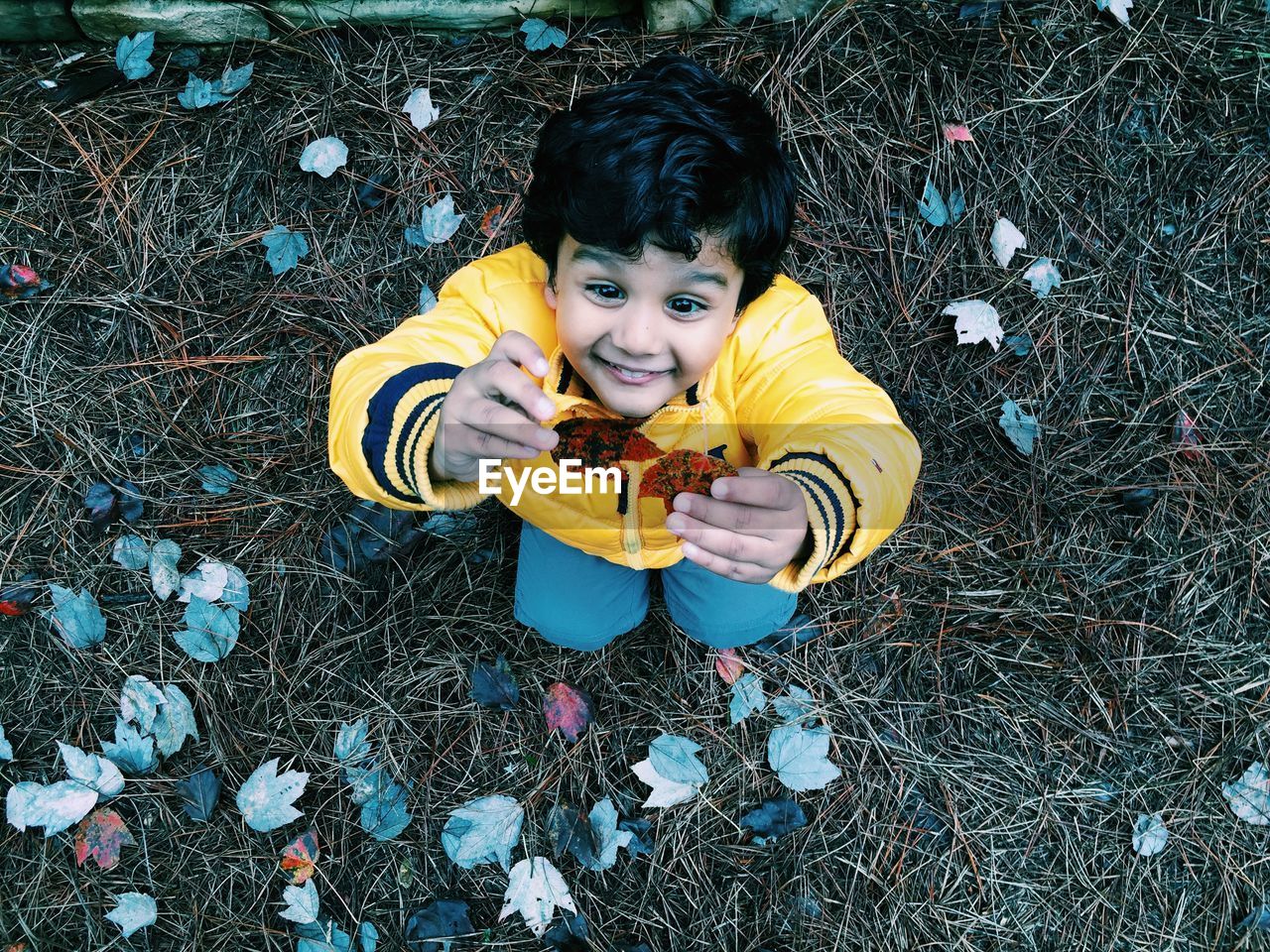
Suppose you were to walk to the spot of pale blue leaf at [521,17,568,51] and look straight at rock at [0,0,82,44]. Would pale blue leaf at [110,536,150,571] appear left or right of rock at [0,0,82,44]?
left

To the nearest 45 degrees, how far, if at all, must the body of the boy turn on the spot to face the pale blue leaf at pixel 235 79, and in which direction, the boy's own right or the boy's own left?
approximately 135° to the boy's own right

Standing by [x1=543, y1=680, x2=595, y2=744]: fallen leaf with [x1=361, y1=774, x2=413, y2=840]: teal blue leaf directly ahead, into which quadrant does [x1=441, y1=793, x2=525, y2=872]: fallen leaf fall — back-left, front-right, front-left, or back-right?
front-left

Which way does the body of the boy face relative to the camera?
toward the camera

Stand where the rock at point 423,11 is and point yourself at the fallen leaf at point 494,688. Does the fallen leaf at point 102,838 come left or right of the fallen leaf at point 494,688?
right

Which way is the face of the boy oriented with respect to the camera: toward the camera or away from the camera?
toward the camera
